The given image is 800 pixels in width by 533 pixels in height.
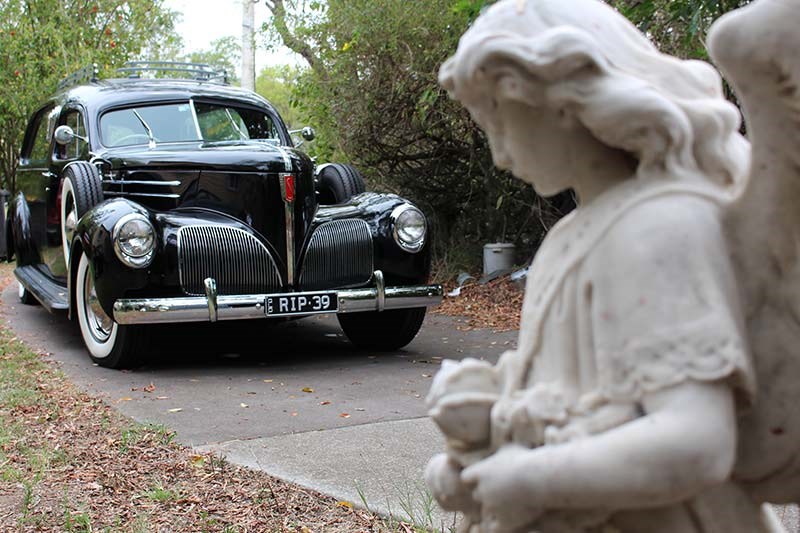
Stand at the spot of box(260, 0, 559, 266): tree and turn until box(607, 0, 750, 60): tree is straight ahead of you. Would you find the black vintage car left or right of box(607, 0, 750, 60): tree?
right

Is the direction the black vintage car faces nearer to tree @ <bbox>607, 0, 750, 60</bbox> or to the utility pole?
the tree

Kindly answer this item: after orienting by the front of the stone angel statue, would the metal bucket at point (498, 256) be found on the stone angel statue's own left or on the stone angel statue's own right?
on the stone angel statue's own right

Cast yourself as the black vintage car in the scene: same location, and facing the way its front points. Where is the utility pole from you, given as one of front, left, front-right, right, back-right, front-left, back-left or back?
back-left

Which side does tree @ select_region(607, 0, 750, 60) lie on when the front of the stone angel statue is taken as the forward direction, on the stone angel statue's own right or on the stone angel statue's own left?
on the stone angel statue's own right

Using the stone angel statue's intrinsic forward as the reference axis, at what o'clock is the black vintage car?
The black vintage car is roughly at 2 o'clock from the stone angel statue.

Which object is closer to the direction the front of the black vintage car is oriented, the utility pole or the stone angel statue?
the stone angel statue

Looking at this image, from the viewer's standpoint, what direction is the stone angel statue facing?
to the viewer's left

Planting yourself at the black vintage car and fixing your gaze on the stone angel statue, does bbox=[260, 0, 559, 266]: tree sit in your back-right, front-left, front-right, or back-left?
back-left

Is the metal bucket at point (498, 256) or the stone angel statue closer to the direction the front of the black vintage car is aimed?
the stone angel statue

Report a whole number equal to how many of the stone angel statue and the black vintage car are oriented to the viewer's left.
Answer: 1

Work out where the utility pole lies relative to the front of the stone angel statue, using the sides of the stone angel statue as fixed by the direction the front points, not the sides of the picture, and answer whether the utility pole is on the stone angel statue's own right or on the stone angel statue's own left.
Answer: on the stone angel statue's own right

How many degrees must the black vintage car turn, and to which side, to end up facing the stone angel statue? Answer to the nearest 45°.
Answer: approximately 45° to its right

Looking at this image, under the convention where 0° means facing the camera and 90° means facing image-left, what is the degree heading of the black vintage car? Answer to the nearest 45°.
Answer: approximately 315°
